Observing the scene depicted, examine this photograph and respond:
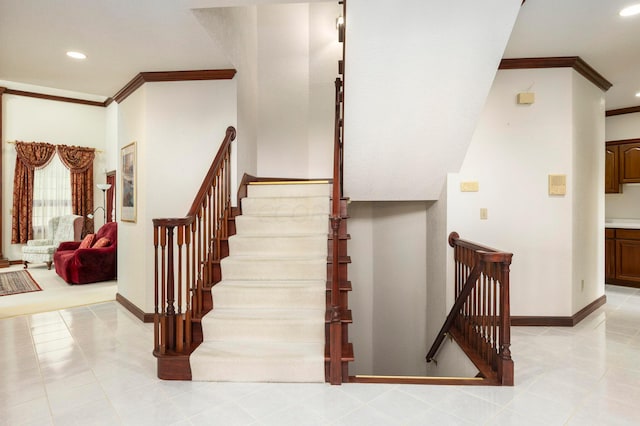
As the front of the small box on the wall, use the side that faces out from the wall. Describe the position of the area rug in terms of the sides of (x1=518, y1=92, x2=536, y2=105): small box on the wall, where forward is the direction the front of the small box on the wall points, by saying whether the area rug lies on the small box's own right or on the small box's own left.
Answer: on the small box's own right

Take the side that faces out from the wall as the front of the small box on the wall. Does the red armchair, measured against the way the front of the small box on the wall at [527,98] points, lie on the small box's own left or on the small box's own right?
on the small box's own right

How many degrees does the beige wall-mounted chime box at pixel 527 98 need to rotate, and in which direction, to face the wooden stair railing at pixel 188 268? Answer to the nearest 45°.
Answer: approximately 45° to its right

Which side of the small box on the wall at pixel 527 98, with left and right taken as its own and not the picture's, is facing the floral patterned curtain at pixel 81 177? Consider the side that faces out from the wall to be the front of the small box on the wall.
right

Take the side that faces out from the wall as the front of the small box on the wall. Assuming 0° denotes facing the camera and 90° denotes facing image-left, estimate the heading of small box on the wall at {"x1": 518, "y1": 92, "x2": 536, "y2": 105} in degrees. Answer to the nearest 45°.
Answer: approximately 0°

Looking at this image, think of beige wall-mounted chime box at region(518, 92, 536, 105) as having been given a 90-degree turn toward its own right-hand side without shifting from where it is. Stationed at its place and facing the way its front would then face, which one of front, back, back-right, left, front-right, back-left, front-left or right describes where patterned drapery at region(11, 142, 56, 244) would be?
front

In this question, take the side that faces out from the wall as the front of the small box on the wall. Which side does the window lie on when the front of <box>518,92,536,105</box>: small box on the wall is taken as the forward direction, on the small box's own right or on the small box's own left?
on the small box's own right

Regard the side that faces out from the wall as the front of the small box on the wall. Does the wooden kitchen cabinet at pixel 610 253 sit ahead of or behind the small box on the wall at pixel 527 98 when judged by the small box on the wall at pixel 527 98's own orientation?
behind
